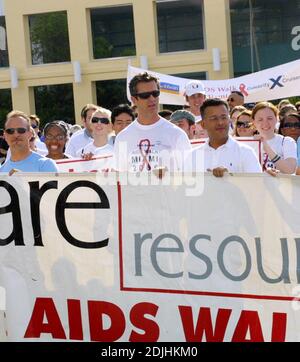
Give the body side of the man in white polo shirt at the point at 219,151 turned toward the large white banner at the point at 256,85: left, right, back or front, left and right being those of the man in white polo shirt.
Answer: back

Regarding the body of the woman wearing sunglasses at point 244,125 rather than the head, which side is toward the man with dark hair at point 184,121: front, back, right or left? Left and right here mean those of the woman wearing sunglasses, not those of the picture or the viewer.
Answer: right

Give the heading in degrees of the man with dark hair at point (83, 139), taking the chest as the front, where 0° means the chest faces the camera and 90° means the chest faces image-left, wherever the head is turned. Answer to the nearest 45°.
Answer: approximately 315°

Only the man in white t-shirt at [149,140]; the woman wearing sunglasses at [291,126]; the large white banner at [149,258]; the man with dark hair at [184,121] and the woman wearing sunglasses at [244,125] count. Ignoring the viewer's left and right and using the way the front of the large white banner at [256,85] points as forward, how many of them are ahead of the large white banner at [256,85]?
5

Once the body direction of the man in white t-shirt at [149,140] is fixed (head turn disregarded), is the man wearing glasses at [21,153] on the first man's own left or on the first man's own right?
on the first man's own right

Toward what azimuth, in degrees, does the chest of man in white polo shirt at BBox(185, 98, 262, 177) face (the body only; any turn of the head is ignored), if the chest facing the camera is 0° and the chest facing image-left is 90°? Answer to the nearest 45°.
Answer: approximately 0°

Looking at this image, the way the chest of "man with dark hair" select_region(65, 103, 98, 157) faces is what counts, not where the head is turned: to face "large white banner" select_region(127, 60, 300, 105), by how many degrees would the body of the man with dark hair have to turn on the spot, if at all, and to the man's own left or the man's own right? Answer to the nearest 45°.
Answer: approximately 90° to the man's own left
